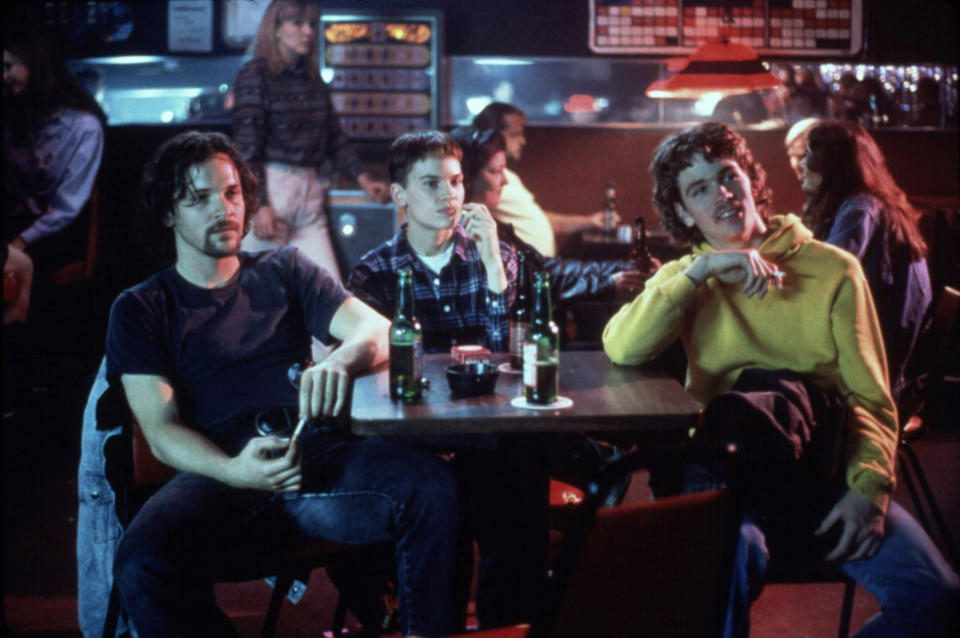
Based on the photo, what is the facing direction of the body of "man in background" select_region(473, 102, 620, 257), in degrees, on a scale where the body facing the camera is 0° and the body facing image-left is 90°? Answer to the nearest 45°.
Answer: approximately 270°

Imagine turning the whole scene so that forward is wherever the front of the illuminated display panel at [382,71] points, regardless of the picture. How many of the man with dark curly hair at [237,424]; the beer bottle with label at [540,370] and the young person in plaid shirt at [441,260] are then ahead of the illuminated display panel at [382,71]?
3

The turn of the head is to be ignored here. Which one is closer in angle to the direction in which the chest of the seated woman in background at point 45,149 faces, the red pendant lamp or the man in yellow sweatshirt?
the man in yellow sweatshirt

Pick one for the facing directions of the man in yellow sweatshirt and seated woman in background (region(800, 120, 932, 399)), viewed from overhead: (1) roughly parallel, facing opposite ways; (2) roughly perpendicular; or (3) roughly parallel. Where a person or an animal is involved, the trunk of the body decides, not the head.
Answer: roughly perpendicular

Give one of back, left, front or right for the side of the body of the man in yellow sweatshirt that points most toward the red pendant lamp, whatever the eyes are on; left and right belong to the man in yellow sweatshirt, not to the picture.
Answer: back

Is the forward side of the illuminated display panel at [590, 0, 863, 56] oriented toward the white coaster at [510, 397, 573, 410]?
yes

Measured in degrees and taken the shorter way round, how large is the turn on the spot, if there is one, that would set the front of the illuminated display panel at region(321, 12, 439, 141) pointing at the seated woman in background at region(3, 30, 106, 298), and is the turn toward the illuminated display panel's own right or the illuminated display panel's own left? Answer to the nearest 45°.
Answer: approximately 45° to the illuminated display panel's own right

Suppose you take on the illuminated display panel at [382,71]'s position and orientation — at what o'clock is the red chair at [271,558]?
The red chair is roughly at 12 o'clock from the illuminated display panel.

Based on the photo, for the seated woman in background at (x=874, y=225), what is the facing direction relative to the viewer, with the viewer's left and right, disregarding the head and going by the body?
facing to the left of the viewer

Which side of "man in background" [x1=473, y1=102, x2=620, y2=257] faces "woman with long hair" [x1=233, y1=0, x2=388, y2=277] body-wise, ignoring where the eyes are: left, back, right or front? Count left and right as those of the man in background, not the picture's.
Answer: back

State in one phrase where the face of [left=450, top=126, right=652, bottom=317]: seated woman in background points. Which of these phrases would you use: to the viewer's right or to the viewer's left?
to the viewer's right
